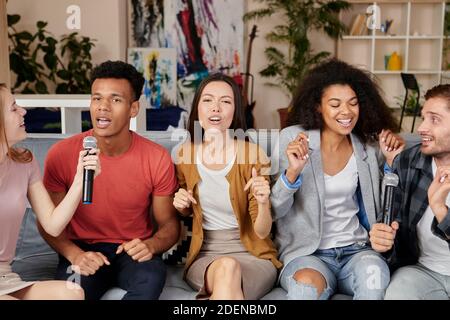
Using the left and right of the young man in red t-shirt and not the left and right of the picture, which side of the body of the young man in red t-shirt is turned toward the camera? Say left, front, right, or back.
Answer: front

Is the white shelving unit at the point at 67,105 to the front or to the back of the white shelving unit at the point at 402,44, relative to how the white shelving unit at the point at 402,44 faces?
to the front

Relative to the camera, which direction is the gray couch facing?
toward the camera

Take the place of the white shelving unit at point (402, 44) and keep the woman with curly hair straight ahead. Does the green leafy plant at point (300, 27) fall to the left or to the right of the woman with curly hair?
right

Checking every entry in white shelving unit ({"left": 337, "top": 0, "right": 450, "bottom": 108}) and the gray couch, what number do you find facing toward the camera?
2

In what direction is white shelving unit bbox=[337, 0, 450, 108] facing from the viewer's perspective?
toward the camera

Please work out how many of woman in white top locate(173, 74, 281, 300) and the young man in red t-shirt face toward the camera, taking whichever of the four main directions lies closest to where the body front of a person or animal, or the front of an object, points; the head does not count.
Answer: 2
